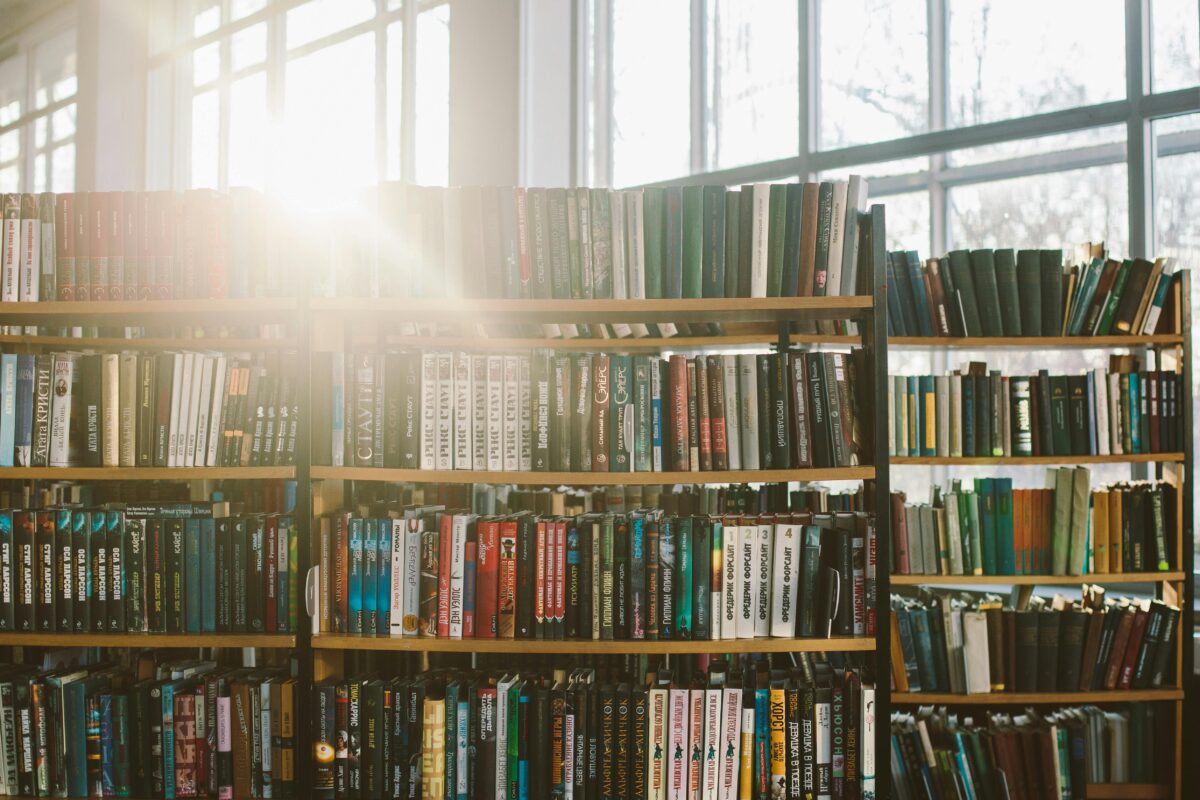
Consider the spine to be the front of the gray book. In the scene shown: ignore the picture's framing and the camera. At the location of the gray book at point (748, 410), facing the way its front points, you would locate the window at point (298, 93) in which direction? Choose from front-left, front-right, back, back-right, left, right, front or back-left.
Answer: back-right
